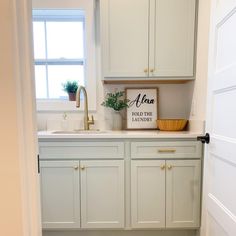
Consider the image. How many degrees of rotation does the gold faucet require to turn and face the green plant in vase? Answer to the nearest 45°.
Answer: approximately 135° to its left

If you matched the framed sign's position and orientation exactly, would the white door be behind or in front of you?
in front

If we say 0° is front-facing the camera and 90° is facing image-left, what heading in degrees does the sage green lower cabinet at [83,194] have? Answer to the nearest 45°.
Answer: approximately 0°

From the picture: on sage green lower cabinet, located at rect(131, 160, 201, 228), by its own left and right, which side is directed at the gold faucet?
right

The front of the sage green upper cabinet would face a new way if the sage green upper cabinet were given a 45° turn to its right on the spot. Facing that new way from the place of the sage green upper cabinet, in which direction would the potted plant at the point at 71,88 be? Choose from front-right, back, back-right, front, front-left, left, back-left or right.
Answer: front-right

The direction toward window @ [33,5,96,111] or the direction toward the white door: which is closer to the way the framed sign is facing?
the white door
